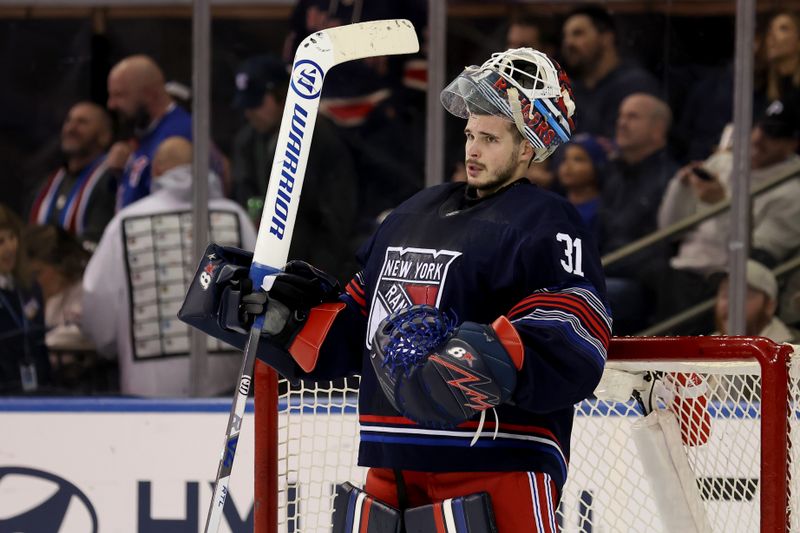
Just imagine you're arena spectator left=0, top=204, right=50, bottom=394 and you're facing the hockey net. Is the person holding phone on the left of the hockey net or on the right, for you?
left

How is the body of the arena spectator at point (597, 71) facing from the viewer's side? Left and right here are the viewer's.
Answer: facing the viewer and to the left of the viewer

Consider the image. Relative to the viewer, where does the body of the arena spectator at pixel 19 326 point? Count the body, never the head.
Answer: toward the camera

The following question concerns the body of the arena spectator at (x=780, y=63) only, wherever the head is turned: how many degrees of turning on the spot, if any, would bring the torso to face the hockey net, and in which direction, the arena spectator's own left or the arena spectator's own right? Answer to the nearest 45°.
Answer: approximately 45° to the arena spectator's own left

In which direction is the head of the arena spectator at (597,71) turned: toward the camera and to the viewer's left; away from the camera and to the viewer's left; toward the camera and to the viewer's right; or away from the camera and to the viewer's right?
toward the camera and to the viewer's left

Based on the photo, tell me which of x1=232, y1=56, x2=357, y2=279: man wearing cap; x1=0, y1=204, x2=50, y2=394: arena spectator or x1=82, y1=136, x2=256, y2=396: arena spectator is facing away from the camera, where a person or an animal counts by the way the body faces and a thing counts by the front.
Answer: x1=82, y1=136, x2=256, y2=396: arena spectator
